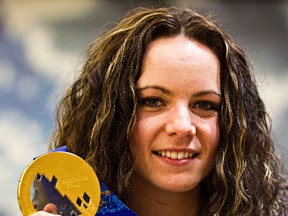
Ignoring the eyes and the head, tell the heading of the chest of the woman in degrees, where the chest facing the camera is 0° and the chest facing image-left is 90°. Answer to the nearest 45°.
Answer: approximately 0°
